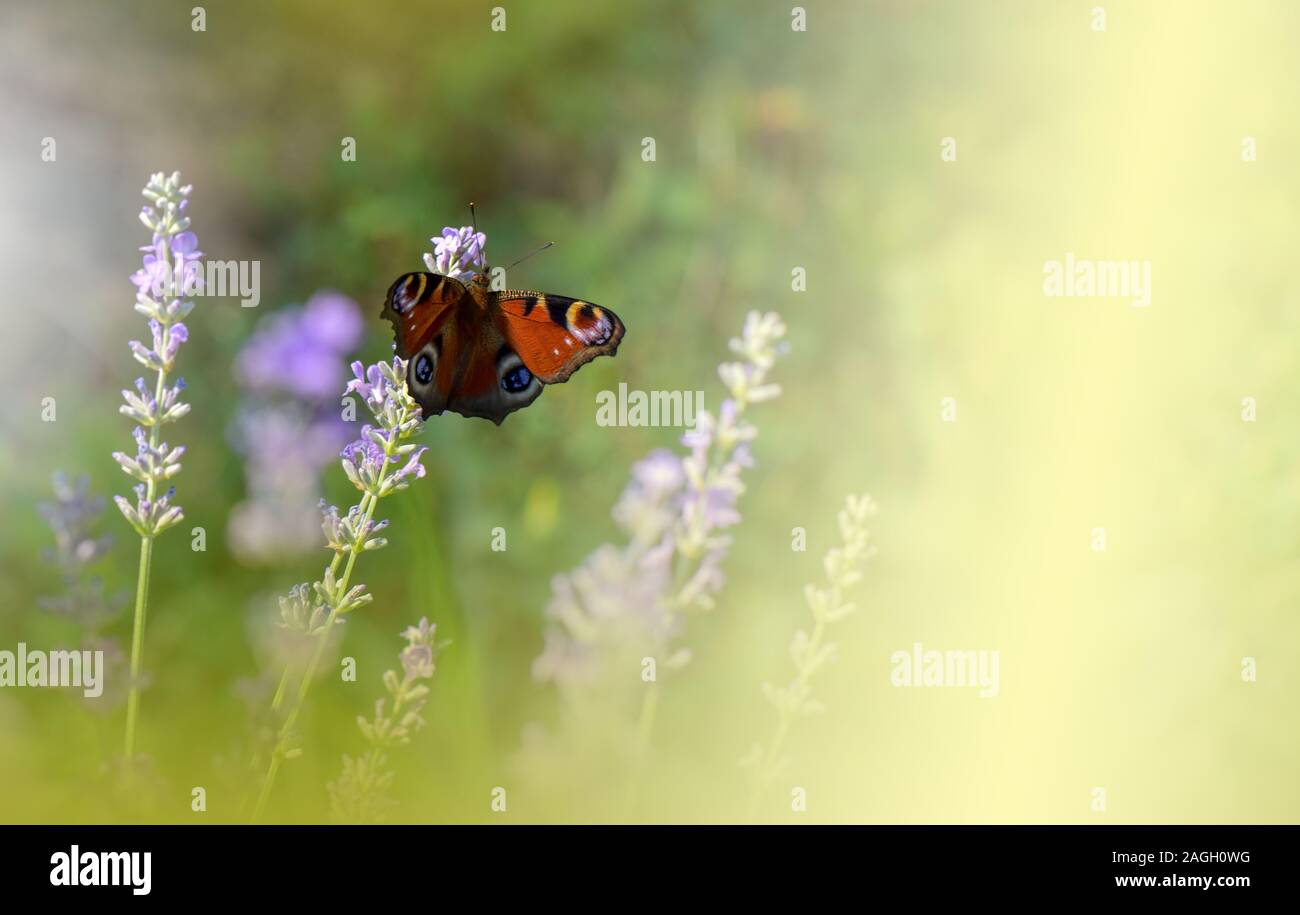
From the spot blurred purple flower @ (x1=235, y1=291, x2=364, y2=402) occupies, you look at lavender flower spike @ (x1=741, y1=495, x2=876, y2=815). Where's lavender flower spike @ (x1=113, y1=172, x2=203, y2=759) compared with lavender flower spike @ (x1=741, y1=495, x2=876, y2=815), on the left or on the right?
right

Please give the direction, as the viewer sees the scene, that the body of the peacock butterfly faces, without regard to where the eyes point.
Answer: away from the camera
